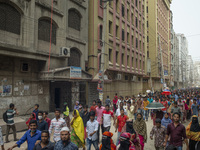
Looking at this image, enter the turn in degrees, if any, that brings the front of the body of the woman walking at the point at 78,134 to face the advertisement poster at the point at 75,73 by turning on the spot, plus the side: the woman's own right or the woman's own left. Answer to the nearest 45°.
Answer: approximately 135° to the woman's own right

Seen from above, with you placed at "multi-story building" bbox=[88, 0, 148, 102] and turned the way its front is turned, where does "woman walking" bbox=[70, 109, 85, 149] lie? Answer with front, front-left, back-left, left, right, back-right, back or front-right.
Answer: front-right

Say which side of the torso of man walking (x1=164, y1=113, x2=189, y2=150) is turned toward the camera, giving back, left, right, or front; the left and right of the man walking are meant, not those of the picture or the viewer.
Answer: front

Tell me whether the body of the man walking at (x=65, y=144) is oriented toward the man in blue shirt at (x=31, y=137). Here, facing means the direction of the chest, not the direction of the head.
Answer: no

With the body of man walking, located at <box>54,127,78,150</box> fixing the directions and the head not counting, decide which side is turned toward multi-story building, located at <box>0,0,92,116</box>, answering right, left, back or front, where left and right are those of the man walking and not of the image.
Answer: back

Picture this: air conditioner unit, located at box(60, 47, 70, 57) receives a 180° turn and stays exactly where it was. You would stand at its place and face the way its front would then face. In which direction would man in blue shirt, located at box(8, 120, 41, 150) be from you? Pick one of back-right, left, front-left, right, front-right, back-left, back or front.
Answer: back-left

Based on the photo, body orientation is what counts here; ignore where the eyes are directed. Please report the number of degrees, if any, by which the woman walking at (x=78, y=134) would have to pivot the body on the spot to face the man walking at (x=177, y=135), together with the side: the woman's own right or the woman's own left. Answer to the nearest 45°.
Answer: approximately 90° to the woman's own left

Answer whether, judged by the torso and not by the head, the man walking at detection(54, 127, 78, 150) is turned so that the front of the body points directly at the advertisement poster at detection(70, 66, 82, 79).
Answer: no

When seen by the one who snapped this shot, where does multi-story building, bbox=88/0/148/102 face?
facing the viewer and to the right of the viewer

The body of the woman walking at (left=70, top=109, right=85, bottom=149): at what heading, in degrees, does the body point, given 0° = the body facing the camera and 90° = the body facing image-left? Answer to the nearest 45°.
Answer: approximately 45°

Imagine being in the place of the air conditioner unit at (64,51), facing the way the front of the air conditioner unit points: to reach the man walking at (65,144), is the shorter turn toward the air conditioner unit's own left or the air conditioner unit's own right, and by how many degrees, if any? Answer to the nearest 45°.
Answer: approximately 45° to the air conditioner unit's own right

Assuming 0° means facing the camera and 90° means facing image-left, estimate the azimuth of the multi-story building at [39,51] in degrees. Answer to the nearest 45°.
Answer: approximately 315°

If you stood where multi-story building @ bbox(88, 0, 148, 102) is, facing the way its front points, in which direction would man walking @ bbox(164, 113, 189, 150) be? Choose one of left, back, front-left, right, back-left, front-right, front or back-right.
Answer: front-right

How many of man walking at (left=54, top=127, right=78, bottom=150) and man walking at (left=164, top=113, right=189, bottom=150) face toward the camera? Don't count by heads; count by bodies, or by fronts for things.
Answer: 2

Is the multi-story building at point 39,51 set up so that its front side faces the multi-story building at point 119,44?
no

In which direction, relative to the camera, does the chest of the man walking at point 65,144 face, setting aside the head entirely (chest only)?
toward the camera

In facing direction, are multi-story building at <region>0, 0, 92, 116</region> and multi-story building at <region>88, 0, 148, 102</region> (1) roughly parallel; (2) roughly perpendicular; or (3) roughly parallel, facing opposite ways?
roughly parallel

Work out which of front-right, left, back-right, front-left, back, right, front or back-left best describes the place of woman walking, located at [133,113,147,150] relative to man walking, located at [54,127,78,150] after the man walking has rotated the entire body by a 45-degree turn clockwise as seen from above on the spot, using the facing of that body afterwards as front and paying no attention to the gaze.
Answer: back

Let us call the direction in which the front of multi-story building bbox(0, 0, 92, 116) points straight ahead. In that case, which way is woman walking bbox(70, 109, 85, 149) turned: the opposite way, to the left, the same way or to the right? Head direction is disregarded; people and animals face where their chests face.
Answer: to the right
